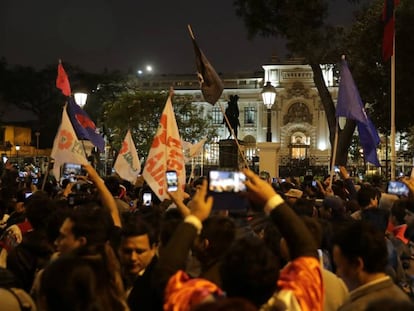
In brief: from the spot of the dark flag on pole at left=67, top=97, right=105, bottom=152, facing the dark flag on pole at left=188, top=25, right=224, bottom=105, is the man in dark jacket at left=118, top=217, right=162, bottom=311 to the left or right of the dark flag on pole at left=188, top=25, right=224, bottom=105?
right

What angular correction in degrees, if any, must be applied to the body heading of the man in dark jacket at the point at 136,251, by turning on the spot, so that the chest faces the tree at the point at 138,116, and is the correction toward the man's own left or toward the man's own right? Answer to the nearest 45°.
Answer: approximately 135° to the man's own right

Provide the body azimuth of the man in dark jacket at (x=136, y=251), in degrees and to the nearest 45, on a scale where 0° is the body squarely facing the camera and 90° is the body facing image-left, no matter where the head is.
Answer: approximately 45°

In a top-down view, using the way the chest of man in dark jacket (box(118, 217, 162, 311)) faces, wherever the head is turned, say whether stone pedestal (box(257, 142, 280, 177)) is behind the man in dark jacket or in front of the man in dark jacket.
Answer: behind

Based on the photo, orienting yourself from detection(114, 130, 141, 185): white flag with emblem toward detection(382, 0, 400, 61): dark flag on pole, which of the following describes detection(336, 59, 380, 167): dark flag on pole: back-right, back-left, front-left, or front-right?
front-right

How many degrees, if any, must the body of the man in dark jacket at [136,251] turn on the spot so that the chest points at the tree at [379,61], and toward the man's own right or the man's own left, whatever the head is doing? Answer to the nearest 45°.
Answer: approximately 180°

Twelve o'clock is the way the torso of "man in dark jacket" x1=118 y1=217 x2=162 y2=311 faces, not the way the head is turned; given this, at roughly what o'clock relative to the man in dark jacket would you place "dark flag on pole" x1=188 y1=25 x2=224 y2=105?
The dark flag on pole is roughly at 5 o'clock from the man in dark jacket.

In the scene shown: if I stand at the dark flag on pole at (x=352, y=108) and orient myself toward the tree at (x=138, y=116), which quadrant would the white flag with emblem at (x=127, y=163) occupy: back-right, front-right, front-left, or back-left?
front-left

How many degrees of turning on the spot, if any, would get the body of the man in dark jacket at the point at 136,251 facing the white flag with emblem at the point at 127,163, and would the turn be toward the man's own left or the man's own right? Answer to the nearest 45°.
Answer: approximately 135° to the man's own right
